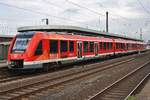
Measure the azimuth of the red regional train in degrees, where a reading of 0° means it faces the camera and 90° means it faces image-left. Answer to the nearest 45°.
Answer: approximately 45°
